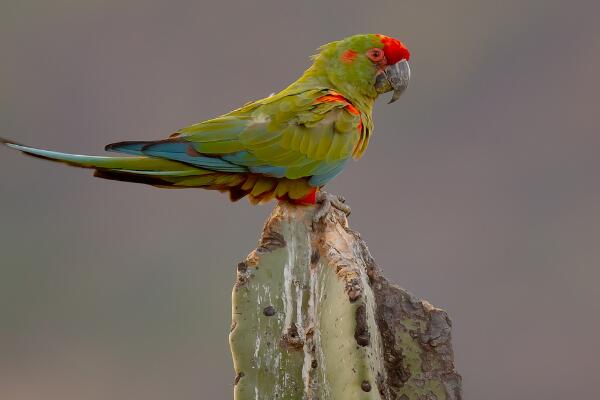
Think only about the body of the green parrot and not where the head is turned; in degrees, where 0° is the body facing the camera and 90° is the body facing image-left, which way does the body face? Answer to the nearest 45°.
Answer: approximately 270°
